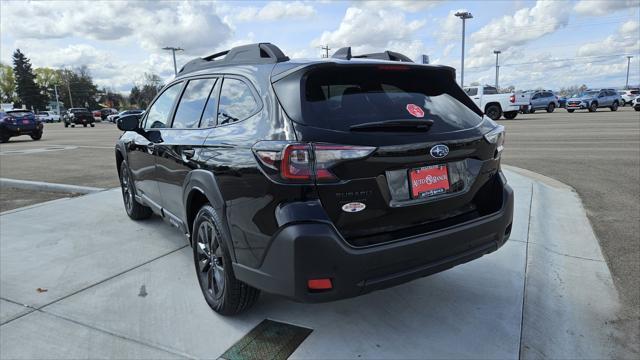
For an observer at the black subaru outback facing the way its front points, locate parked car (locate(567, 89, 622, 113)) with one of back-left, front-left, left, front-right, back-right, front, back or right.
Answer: right

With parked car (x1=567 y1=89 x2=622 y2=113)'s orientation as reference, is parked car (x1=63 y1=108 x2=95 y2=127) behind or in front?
in front

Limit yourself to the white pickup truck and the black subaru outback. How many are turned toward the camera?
0

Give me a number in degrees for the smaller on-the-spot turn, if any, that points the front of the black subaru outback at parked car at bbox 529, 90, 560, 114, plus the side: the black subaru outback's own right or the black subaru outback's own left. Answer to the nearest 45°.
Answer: approximately 90° to the black subaru outback's own right

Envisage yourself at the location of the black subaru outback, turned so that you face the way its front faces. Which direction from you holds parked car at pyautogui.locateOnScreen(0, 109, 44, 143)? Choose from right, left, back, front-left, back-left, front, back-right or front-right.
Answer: front

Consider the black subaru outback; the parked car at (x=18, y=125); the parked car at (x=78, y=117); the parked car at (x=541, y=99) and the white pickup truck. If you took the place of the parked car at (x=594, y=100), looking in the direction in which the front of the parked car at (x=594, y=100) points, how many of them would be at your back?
0

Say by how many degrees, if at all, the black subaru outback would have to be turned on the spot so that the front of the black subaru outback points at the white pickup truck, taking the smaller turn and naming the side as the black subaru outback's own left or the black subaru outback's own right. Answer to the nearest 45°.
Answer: approximately 90° to the black subaru outback's own right

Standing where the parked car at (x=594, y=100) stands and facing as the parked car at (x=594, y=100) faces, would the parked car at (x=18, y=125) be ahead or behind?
ahead

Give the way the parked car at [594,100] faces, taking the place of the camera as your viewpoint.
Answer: facing the viewer and to the left of the viewer

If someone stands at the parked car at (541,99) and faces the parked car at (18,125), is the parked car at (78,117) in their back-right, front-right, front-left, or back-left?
front-right
